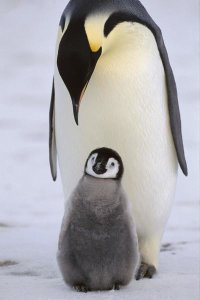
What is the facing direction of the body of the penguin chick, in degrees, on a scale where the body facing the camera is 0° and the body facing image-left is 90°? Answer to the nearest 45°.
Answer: approximately 0°
